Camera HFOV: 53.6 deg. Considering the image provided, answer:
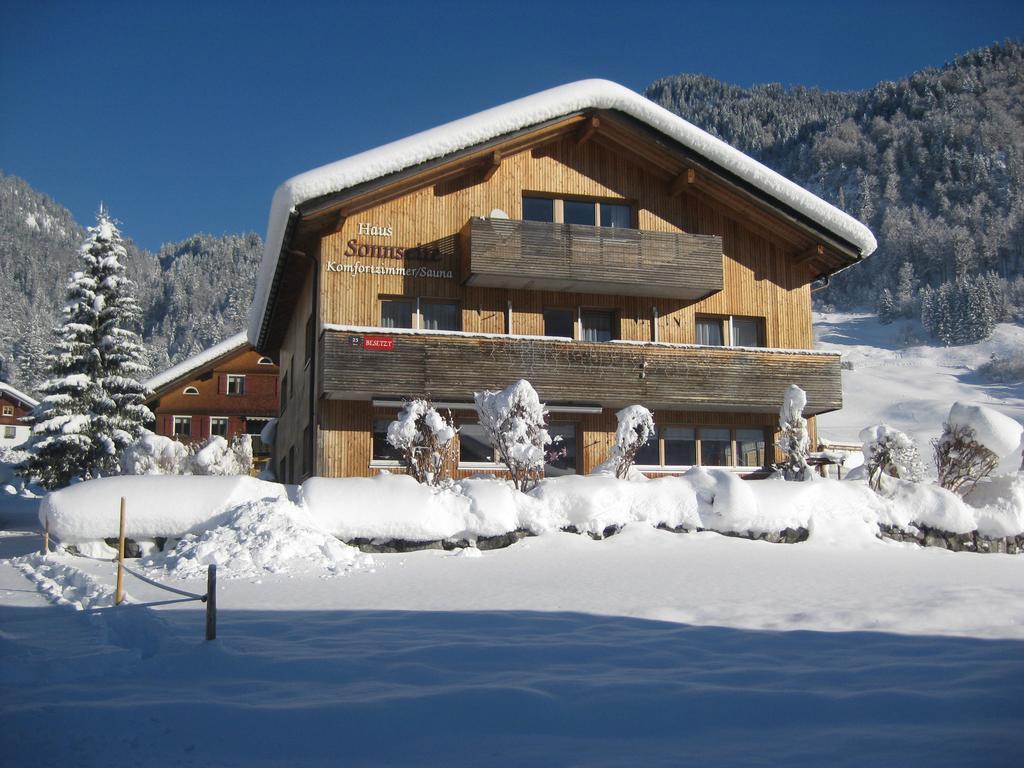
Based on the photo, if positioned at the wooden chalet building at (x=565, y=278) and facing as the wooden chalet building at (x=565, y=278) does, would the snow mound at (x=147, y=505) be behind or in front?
in front

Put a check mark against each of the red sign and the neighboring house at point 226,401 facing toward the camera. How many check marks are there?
2

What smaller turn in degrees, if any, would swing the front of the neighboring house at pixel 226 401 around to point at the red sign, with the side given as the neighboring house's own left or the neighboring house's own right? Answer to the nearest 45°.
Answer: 0° — it already faces it

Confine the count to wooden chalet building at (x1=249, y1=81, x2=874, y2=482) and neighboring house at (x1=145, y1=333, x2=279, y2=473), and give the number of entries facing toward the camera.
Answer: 2

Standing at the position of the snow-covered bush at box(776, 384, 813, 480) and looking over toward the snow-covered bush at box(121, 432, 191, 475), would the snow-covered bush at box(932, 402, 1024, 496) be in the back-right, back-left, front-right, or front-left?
back-left

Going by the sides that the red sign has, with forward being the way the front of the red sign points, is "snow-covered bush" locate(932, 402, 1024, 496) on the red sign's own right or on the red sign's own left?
on the red sign's own left

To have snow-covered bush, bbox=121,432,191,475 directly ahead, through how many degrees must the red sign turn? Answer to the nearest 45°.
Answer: approximately 135° to its right

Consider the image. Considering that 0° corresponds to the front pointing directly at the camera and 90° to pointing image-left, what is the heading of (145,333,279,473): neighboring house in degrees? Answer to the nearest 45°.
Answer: approximately 0°

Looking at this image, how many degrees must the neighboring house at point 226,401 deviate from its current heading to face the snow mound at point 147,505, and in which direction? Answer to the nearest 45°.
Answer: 0° — it already faces it

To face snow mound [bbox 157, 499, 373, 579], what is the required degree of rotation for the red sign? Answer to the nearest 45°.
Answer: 0° — it already faces it

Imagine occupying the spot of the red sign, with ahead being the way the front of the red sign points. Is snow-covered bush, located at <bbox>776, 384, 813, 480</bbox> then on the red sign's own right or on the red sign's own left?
on the red sign's own left

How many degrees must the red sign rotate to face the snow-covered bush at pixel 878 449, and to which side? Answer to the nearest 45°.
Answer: approximately 45° to its left
